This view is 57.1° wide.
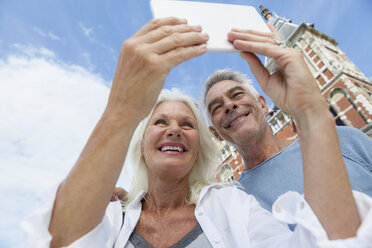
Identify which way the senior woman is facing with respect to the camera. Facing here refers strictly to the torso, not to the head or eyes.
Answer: toward the camera

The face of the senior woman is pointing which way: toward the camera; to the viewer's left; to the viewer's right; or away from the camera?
toward the camera

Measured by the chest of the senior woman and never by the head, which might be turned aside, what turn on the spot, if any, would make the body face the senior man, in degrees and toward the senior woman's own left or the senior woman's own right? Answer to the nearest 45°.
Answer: approximately 135° to the senior woman's own left

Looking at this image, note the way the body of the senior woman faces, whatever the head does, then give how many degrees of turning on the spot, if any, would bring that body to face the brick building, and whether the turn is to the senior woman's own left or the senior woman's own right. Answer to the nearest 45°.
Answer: approximately 135° to the senior woman's own left

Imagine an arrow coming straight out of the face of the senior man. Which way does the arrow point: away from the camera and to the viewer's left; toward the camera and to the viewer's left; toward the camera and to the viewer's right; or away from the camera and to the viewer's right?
toward the camera and to the viewer's left
